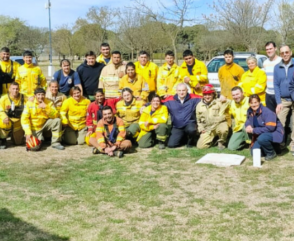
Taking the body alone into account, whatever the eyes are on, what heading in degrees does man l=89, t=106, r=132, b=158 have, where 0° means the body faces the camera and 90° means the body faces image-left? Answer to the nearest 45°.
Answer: approximately 0°

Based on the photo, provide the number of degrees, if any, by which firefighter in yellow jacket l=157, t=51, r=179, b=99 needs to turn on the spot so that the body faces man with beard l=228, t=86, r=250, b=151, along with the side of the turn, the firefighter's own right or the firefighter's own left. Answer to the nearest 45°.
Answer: approximately 45° to the firefighter's own left

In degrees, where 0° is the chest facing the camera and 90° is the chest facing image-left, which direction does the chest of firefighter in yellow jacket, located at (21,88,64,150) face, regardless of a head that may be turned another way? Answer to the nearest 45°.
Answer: approximately 0°

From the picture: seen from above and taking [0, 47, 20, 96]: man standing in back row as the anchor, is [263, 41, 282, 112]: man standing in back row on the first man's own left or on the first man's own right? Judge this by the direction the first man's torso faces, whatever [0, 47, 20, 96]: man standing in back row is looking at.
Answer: on the first man's own left

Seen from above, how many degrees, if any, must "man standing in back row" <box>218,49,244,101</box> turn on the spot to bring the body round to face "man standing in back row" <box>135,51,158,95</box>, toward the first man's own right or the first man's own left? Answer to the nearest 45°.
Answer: approximately 90° to the first man's own right

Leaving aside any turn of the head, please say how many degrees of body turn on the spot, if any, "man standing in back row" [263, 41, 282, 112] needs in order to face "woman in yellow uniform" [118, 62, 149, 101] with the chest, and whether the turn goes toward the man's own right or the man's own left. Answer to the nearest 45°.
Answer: approximately 90° to the man's own right

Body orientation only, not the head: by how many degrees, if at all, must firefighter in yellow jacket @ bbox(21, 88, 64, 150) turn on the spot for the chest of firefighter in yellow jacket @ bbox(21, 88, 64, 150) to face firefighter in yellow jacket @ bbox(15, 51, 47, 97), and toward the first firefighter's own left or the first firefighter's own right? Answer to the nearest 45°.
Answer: approximately 180°

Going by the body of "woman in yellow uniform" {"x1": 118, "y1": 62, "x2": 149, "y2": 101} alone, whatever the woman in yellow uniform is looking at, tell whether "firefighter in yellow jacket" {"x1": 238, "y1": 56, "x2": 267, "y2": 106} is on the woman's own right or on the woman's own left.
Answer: on the woman's own left
